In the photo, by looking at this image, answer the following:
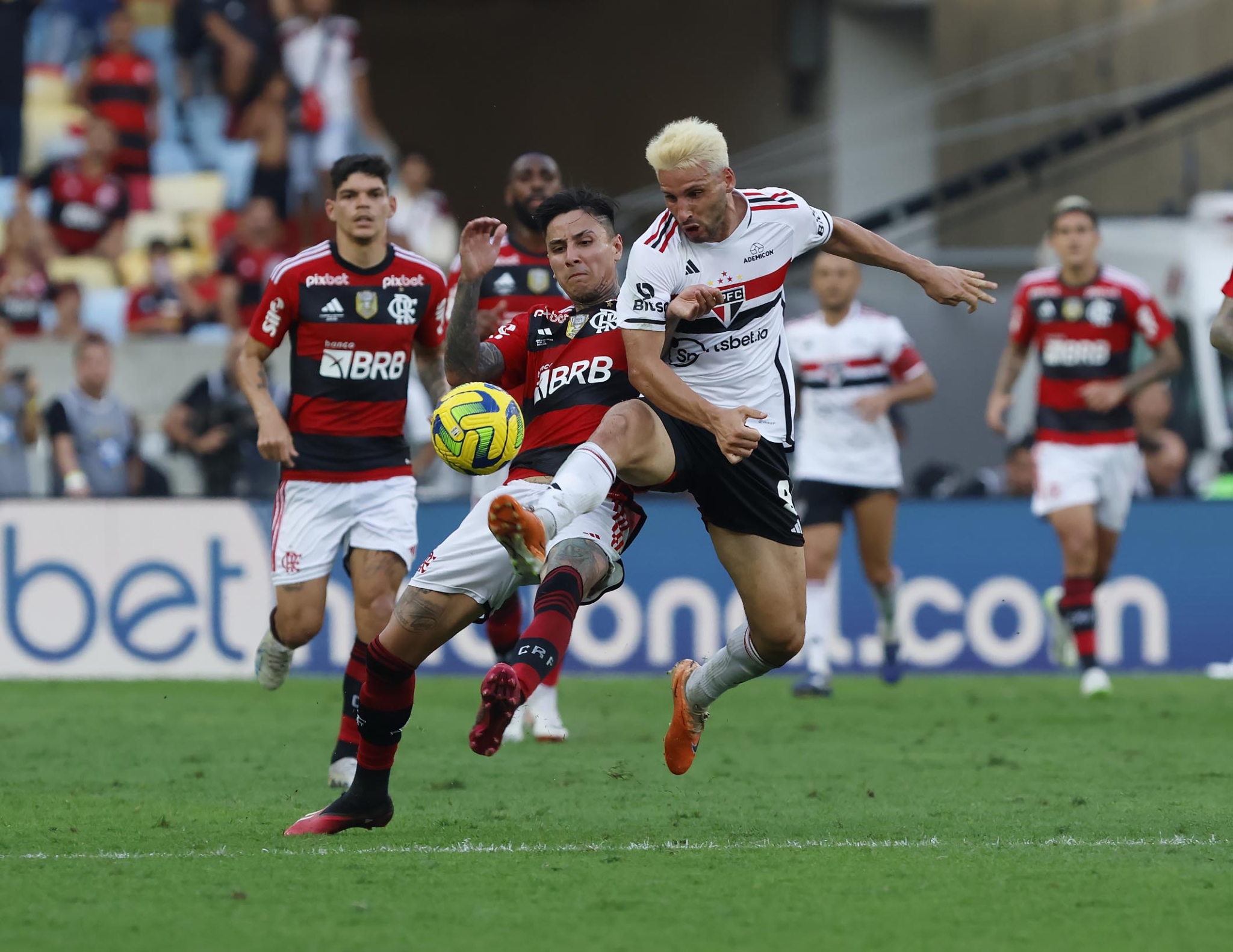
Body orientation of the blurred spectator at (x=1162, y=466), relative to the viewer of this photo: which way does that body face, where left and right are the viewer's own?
facing the viewer

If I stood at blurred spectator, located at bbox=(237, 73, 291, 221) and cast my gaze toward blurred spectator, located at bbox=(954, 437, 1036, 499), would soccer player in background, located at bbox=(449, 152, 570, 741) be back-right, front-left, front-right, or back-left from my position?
front-right

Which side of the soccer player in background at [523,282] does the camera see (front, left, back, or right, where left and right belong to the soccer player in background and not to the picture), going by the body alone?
front

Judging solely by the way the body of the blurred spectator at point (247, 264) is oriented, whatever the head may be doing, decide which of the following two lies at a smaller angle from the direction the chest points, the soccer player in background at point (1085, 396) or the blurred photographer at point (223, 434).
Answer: the blurred photographer

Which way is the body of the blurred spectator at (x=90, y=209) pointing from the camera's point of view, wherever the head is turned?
toward the camera

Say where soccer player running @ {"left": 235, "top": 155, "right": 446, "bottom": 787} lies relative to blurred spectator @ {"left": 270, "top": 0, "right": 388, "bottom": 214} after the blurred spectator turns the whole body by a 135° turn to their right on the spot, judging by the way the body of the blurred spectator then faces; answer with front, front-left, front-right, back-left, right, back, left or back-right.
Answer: back-left

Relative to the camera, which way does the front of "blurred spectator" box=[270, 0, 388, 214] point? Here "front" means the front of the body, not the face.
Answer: toward the camera

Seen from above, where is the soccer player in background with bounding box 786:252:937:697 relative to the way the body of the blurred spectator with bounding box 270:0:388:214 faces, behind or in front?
in front

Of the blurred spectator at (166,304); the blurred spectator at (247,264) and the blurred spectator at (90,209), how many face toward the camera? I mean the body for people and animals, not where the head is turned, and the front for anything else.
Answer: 3

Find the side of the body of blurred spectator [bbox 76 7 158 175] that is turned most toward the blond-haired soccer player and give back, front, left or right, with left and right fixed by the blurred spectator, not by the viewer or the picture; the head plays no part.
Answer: front

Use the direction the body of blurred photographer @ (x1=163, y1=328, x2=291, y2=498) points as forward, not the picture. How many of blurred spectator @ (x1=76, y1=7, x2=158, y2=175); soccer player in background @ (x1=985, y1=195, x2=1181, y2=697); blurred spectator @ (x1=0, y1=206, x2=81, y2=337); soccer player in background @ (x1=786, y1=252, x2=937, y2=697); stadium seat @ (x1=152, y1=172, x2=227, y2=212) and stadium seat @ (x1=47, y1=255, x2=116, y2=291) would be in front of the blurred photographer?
2

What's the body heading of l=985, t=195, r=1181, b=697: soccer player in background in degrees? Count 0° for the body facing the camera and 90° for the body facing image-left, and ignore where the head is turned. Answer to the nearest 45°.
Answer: approximately 0°
